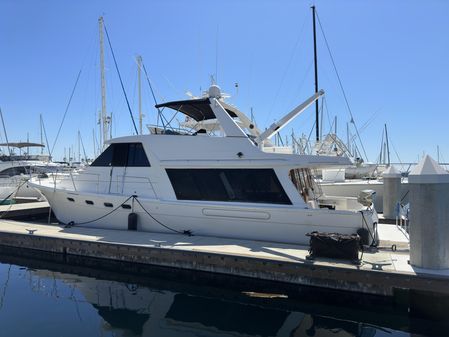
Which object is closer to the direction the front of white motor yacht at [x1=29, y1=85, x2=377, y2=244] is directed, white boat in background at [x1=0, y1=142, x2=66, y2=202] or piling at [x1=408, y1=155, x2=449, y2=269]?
the white boat in background

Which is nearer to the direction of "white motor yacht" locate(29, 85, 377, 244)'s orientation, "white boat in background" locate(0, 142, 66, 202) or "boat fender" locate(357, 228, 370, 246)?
the white boat in background

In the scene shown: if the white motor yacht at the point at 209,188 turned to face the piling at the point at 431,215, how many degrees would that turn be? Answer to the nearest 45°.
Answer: approximately 135° to its left

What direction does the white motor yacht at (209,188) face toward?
to the viewer's left

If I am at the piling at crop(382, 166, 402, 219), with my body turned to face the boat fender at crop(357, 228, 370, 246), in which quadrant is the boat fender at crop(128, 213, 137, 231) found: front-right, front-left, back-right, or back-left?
front-right

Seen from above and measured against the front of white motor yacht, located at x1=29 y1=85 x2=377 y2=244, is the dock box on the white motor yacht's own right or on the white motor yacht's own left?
on the white motor yacht's own left

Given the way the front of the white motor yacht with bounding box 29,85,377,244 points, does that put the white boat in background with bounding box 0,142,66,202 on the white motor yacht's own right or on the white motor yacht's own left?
on the white motor yacht's own right

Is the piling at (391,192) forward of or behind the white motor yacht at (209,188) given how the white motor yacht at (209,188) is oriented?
behind

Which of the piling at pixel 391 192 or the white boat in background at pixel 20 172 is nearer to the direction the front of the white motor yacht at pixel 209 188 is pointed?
the white boat in background
